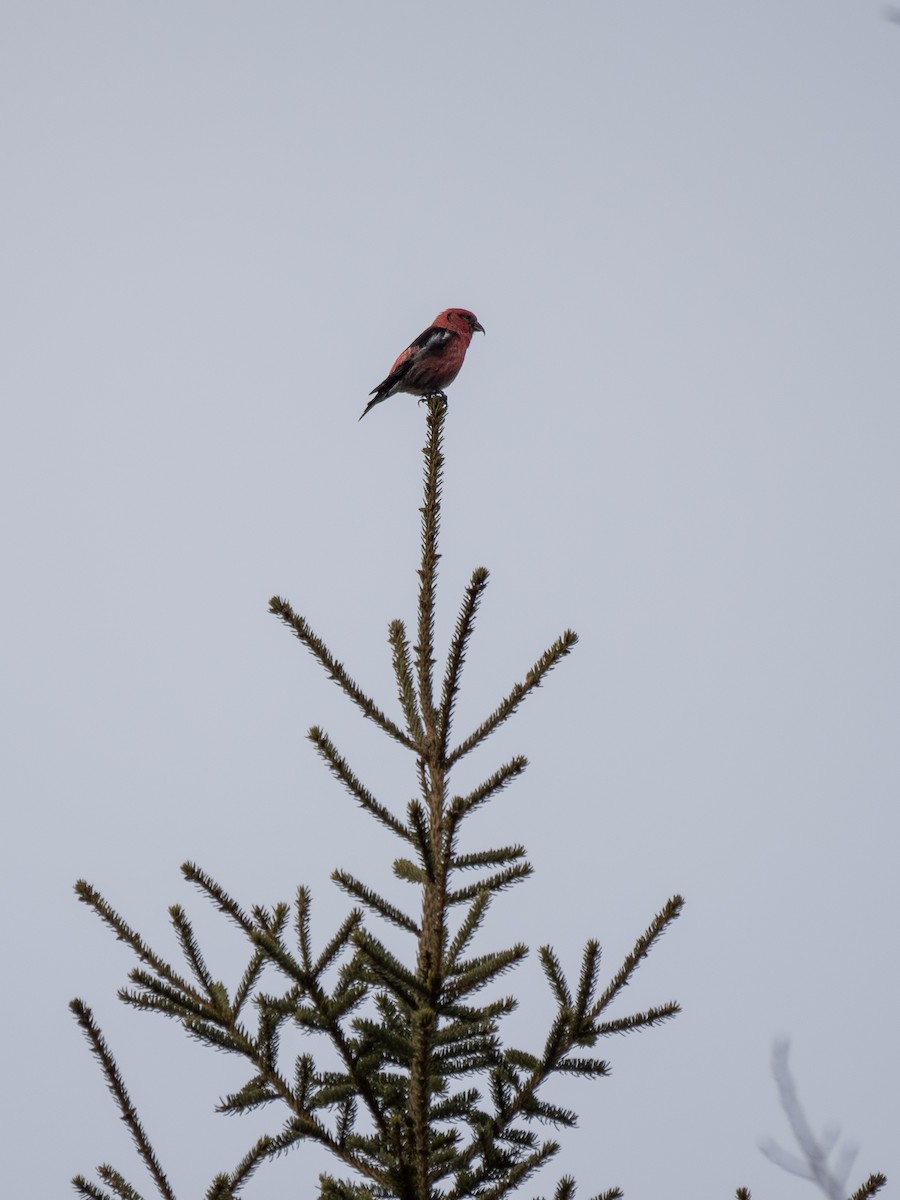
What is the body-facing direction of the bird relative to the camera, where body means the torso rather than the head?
to the viewer's right
